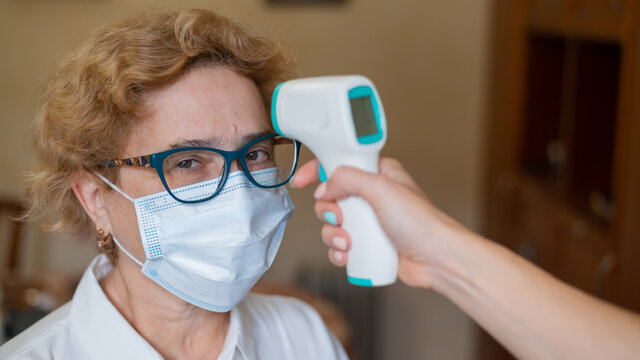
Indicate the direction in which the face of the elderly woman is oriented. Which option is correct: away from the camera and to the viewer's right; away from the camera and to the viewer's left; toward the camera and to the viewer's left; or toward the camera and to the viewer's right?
toward the camera and to the viewer's right

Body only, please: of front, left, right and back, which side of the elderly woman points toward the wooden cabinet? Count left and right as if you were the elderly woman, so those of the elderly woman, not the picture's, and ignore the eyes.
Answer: left

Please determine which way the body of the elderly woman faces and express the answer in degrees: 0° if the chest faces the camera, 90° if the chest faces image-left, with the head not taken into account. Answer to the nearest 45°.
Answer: approximately 315°
